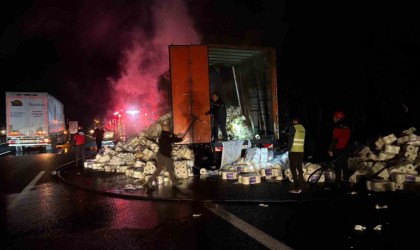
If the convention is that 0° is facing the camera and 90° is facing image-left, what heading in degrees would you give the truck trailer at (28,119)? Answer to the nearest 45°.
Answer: approximately 180°

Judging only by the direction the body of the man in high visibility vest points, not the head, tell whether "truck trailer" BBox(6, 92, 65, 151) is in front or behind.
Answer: in front

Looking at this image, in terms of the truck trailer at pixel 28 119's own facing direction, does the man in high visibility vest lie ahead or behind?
behind

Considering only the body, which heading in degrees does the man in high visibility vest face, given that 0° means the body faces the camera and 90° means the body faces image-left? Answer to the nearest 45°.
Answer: approximately 135°
